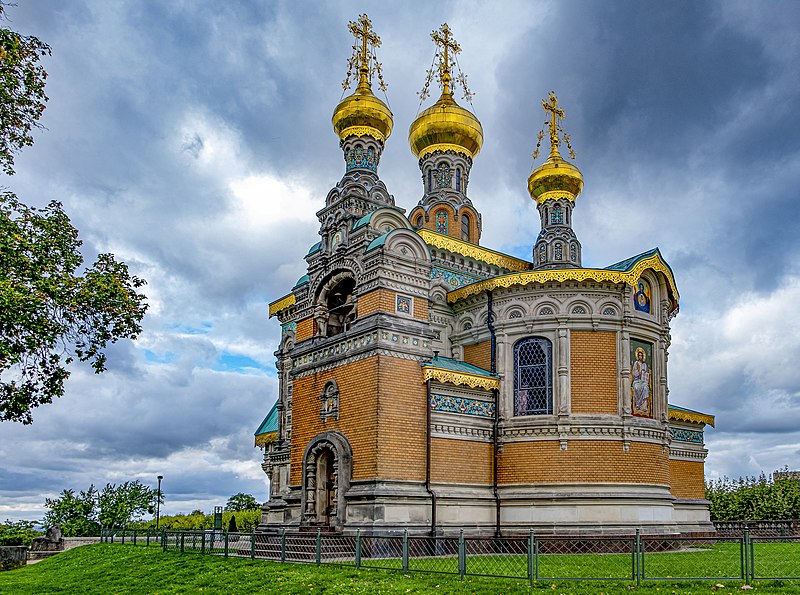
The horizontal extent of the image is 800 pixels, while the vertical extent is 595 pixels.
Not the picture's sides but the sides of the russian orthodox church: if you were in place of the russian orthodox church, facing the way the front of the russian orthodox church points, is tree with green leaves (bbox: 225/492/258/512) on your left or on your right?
on your right

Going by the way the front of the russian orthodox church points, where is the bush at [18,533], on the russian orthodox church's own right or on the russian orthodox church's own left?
on the russian orthodox church's own right

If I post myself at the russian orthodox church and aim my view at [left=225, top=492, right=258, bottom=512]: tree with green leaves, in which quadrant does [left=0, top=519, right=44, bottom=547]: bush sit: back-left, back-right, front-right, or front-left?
front-left

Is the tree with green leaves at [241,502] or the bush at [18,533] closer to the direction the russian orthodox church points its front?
the bush

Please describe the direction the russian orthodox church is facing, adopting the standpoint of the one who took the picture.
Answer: facing the viewer and to the left of the viewer
